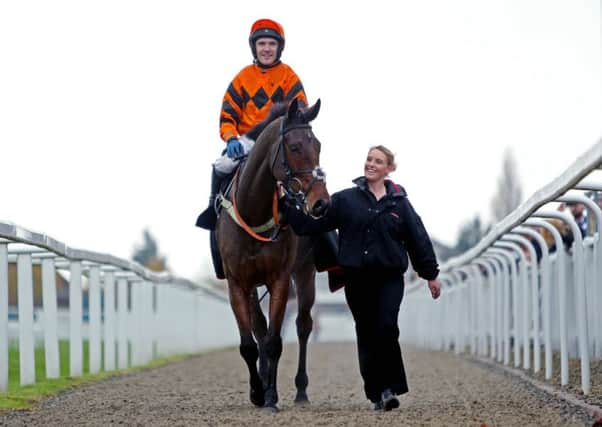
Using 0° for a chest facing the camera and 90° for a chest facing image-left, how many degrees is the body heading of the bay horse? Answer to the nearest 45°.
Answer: approximately 0°

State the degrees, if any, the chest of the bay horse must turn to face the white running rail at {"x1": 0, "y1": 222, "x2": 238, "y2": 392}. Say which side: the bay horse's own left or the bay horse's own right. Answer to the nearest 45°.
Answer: approximately 135° to the bay horse's own right
